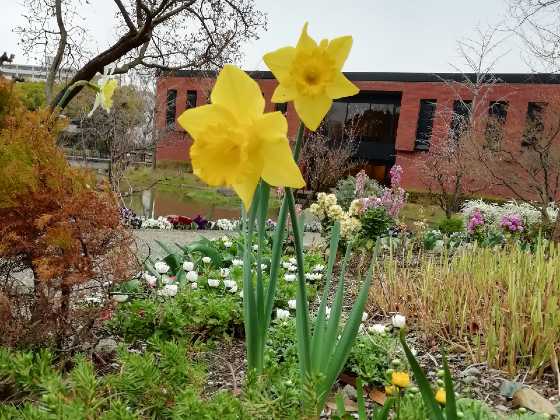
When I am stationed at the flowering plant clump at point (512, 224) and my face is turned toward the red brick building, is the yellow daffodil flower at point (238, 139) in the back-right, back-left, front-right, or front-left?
back-left

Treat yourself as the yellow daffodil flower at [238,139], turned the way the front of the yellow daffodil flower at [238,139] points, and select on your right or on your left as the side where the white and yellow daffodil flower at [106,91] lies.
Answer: on your right

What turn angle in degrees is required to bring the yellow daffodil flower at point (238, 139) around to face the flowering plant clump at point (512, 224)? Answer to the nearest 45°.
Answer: approximately 180°

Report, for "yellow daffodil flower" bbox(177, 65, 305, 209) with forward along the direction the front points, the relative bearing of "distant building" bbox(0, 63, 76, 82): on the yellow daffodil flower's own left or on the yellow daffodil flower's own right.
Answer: on the yellow daffodil flower's own right

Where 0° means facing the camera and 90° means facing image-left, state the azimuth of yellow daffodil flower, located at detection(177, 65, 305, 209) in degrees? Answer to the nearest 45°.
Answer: approximately 45°

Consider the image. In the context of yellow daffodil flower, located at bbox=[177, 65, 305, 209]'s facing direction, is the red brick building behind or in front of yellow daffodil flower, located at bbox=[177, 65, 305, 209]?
behind
